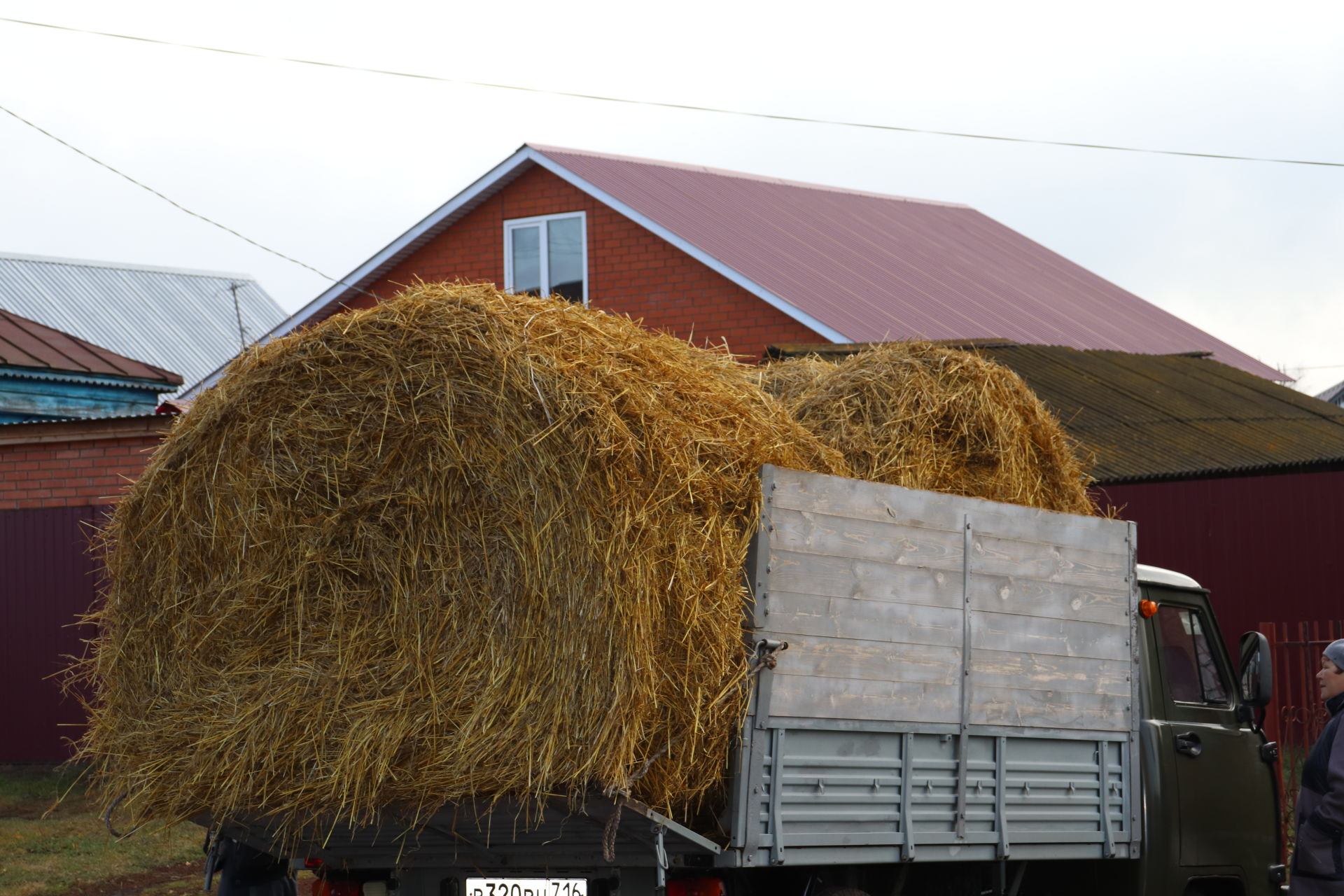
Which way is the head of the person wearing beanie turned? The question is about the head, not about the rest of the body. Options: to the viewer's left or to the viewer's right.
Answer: to the viewer's left

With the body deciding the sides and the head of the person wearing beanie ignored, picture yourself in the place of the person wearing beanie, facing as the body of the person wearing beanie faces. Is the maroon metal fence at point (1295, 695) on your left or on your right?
on your right

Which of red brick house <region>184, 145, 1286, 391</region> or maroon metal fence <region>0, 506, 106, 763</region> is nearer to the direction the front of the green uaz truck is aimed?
the red brick house

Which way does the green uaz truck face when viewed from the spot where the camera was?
facing away from the viewer and to the right of the viewer

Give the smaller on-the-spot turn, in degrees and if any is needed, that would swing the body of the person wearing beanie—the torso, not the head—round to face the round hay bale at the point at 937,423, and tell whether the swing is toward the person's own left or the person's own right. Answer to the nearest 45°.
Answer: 0° — they already face it

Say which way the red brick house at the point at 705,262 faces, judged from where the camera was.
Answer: facing the viewer and to the left of the viewer

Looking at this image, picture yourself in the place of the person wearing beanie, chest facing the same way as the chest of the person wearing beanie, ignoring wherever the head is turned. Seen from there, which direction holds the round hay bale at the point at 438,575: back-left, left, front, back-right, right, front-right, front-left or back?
front-left

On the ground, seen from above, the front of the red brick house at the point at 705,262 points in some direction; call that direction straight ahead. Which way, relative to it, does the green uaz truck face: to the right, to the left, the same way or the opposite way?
the opposite way

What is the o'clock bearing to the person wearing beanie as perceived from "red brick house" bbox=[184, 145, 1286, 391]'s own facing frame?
The person wearing beanie is roughly at 10 o'clock from the red brick house.

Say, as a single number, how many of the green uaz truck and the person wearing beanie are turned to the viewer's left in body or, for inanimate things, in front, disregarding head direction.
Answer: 1

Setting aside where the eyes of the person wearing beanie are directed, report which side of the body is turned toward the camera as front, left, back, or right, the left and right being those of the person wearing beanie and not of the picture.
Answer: left
